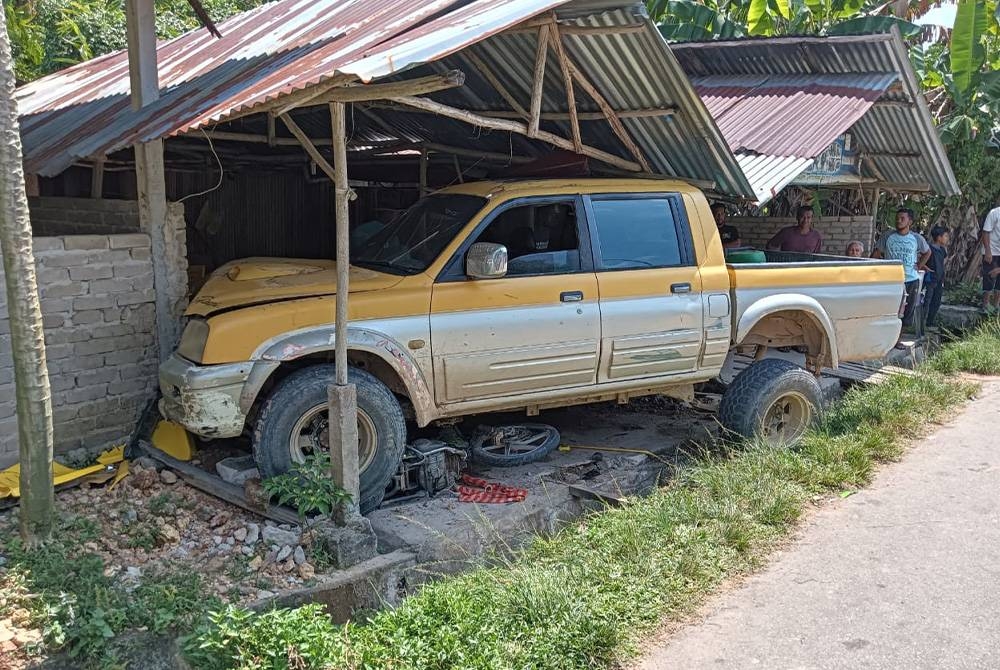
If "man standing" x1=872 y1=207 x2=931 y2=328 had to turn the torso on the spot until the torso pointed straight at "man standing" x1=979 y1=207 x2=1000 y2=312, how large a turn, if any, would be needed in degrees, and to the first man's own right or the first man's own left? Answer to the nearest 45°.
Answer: approximately 135° to the first man's own left

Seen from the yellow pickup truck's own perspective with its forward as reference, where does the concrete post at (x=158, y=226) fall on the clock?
The concrete post is roughly at 2 o'clock from the yellow pickup truck.

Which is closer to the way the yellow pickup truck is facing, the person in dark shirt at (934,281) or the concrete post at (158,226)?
the concrete post

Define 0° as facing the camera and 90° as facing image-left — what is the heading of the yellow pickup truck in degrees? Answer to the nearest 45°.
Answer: approximately 45°

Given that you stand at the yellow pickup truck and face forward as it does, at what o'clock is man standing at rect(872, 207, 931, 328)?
The man standing is roughly at 6 o'clock from the yellow pickup truck.

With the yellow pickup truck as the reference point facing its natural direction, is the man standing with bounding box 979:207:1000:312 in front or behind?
behind
